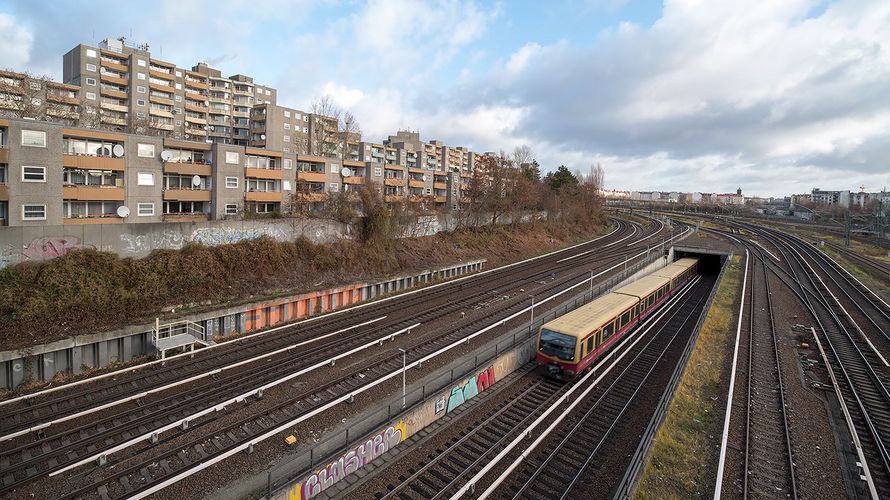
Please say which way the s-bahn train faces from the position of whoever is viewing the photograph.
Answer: facing the viewer and to the left of the viewer

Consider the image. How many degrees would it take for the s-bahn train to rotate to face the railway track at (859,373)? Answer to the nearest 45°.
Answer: approximately 135° to its left

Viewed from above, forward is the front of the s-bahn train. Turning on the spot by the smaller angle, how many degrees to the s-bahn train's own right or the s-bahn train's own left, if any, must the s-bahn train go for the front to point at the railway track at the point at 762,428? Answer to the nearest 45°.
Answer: approximately 90° to the s-bahn train's own left
